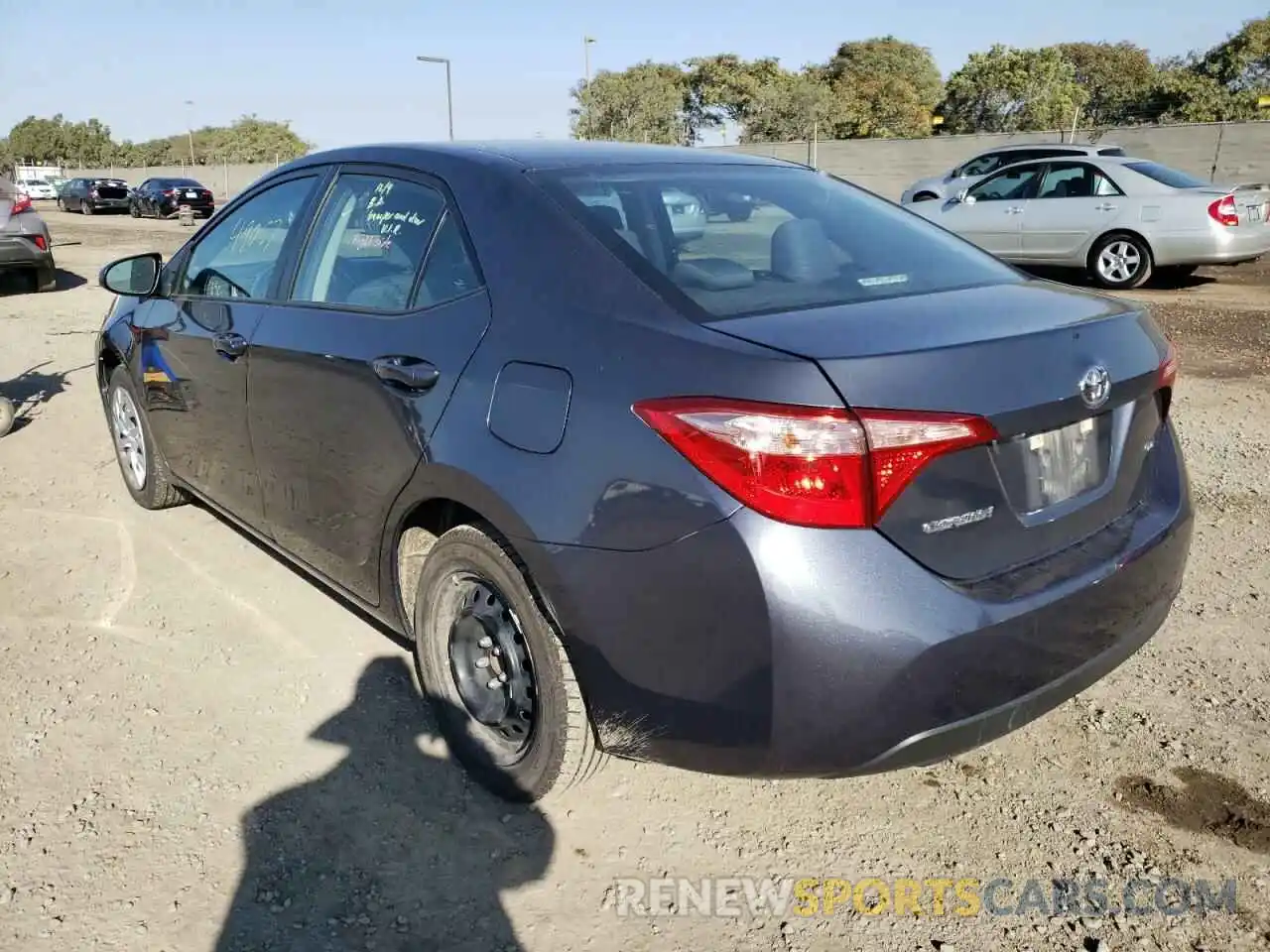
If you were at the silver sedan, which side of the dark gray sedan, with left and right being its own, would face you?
right

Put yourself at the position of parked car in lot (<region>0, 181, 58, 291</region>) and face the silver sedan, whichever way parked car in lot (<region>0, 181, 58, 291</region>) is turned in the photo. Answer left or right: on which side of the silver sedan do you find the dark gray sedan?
right

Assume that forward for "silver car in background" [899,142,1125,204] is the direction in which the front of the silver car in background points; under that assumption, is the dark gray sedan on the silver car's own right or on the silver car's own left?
on the silver car's own left

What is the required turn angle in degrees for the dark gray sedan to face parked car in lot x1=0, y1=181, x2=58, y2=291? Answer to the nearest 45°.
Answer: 0° — it already faces it

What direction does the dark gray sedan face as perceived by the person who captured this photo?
facing away from the viewer and to the left of the viewer

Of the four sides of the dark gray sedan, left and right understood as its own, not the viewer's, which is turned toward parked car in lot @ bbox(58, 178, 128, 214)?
front

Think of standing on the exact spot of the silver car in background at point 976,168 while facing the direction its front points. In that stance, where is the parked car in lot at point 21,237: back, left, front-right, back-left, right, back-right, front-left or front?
front-left

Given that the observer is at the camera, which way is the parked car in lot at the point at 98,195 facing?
facing away from the viewer and to the left of the viewer

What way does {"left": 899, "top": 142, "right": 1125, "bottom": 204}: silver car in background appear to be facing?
to the viewer's left

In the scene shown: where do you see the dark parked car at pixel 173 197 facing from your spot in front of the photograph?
facing away from the viewer and to the left of the viewer

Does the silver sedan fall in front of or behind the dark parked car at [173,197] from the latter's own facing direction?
behind

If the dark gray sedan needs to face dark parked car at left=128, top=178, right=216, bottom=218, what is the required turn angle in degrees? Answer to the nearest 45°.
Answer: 0° — it already faces it
